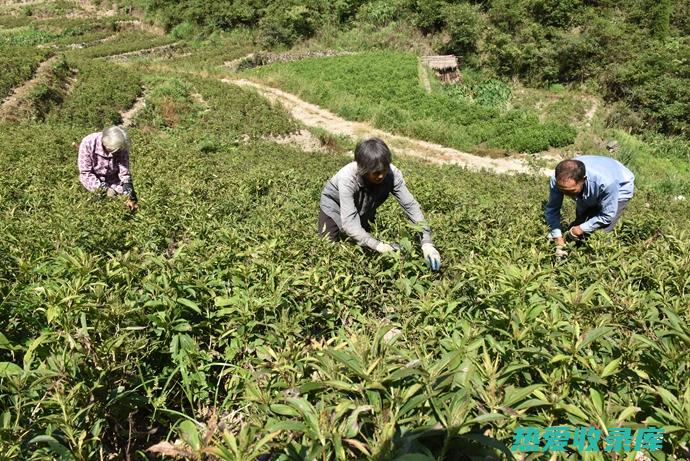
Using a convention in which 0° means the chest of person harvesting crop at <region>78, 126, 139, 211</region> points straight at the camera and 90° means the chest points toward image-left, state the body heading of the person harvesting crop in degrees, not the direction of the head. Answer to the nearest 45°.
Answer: approximately 315°

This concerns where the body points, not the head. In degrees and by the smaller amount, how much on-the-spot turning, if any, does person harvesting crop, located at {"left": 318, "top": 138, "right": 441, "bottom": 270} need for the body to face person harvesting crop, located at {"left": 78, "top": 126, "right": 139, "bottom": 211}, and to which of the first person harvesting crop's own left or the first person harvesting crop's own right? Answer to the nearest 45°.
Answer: approximately 180°

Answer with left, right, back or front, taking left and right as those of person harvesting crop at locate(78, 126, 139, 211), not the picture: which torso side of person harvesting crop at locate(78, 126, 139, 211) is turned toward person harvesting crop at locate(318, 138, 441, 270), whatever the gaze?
front

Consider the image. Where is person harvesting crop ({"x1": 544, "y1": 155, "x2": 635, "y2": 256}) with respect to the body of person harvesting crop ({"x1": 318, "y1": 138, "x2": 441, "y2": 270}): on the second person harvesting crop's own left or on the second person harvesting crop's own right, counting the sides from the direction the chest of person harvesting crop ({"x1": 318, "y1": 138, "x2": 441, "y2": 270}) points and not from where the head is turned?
on the second person harvesting crop's own left

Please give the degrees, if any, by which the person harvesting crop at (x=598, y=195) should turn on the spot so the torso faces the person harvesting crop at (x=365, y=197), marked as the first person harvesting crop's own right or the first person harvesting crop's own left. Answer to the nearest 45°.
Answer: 0° — they already face them
